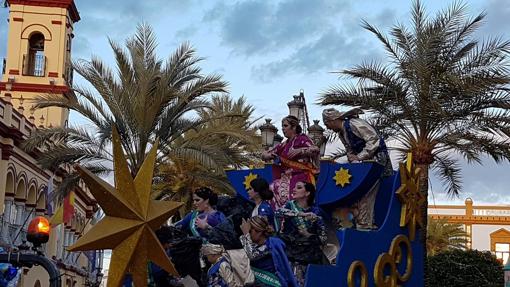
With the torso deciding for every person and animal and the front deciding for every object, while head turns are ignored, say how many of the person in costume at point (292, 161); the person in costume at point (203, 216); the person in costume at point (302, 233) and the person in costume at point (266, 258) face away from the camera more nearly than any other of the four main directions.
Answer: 0

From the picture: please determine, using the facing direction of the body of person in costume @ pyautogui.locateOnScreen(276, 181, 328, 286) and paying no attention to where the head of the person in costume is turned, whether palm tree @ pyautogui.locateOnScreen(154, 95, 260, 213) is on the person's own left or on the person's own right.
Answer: on the person's own right

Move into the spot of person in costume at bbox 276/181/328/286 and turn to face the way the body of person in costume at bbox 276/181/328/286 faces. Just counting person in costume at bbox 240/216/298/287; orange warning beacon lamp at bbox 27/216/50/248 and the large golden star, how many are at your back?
0

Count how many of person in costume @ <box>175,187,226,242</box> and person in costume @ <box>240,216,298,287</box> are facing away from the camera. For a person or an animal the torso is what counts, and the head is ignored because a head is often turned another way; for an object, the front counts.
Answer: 0

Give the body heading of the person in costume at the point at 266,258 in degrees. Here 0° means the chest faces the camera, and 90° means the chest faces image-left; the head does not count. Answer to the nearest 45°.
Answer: approximately 45°

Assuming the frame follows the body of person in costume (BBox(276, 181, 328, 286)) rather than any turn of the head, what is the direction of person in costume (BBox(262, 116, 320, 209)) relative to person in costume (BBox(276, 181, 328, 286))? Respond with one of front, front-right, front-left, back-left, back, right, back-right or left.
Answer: back-right

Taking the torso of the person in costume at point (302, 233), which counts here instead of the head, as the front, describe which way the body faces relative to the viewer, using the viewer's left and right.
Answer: facing the viewer and to the left of the viewer

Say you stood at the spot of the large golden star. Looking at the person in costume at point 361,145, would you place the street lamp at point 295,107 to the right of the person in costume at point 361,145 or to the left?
left

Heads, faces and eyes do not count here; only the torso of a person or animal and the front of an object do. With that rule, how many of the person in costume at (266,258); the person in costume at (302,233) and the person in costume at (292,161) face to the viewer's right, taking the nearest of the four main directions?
0

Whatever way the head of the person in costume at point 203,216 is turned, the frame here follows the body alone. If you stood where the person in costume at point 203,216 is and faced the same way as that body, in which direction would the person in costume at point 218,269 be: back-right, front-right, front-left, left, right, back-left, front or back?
front-left

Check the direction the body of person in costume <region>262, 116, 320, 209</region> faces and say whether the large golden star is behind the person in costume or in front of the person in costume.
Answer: in front

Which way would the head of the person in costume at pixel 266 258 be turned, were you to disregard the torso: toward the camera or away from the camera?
toward the camera

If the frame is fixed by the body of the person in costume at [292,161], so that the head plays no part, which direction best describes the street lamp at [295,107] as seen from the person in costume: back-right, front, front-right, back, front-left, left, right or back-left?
back-right

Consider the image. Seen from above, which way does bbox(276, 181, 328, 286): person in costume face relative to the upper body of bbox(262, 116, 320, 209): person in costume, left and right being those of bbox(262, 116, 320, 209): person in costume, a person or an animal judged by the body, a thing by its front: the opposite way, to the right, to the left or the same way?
the same way
